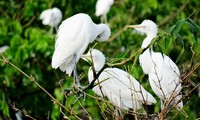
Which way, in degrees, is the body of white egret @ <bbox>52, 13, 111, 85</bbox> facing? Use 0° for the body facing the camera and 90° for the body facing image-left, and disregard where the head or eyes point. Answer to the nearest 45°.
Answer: approximately 270°
